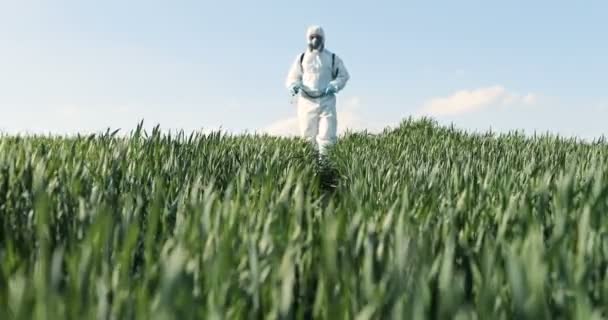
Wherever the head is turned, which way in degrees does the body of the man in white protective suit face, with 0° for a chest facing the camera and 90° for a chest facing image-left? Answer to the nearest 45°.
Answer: approximately 0°
